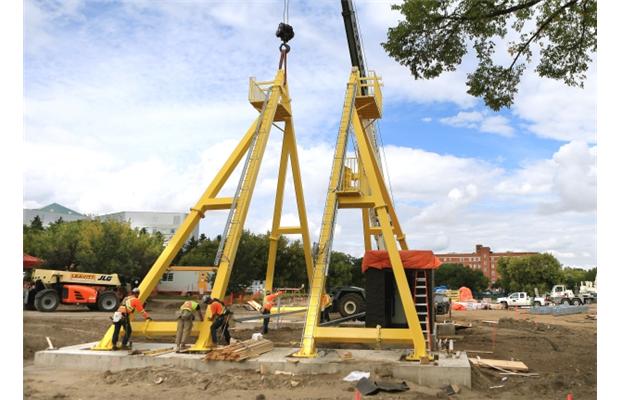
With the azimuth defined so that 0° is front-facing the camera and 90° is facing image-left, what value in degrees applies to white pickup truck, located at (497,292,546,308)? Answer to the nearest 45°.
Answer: approximately 90°

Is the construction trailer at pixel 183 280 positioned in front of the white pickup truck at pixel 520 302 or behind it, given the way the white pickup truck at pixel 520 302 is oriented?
in front

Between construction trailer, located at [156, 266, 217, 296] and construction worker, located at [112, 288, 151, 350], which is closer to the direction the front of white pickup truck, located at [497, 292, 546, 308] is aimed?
the construction trailer

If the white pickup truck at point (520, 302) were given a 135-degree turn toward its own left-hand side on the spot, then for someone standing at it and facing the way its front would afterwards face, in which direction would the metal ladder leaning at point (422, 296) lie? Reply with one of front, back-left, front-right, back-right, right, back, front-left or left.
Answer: front-right

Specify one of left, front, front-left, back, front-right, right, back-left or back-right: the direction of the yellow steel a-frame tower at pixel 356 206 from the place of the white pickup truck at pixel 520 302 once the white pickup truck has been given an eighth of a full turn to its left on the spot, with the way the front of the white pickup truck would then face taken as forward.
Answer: front-left

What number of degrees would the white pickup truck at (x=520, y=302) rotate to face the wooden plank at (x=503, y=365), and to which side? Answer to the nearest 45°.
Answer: approximately 90° to its left

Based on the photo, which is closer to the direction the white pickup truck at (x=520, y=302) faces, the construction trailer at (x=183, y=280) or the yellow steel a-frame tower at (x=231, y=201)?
the construction trailer

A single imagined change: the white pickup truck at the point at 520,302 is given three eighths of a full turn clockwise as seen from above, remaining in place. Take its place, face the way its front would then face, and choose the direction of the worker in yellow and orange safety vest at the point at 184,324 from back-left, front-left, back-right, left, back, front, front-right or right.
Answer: back-right

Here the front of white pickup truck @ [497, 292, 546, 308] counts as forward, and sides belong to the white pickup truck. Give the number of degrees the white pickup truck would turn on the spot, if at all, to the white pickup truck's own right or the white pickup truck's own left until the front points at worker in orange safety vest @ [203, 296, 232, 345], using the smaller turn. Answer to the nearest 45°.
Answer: approximately 90° to the white pickup truck's own left

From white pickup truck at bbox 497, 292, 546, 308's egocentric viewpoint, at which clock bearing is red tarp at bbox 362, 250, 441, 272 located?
The red tarp is roughly at 9 o'clock from the white pickup truck.

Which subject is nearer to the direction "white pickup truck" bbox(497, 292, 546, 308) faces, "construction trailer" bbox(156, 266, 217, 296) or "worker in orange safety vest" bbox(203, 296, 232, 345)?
the construction trailer

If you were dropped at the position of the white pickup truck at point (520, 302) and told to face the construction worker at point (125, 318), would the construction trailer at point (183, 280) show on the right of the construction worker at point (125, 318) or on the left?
right
